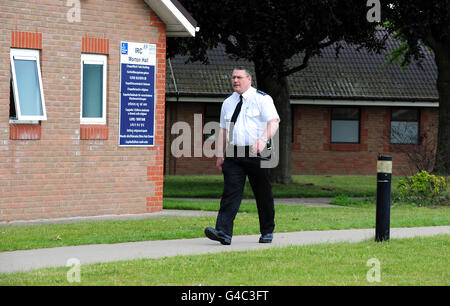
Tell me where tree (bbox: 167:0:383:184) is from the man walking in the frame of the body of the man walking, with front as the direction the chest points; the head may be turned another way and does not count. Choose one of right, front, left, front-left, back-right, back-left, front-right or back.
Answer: back-right

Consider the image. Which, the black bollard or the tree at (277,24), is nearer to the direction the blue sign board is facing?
the black bollard

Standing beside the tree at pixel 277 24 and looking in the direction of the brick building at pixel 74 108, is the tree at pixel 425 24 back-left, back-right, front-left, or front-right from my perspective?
back-left

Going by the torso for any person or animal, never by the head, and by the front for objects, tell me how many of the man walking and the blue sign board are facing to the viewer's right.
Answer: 0

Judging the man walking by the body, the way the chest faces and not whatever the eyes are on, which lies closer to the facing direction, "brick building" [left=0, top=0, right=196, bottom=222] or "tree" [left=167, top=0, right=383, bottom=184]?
the brick building

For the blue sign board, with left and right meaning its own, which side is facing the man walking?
front

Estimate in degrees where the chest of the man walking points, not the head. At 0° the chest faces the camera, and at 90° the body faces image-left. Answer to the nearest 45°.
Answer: approximately 45°

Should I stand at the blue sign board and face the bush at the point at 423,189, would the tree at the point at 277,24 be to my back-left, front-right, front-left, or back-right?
front-left

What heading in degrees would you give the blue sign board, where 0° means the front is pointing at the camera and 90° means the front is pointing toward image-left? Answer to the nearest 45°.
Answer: approximately 0°

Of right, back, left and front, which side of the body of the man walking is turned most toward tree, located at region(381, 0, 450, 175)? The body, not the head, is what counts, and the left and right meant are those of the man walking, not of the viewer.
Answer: back

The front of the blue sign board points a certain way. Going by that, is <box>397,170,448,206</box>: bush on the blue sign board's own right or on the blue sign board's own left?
on the blue sign board's own left
